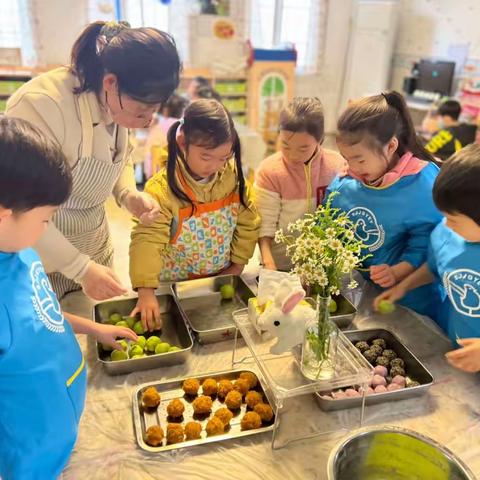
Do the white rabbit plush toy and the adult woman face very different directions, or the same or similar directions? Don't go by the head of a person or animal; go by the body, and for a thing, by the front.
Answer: very different directions

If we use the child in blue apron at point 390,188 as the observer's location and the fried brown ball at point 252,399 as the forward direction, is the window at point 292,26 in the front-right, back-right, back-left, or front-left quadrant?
back-right

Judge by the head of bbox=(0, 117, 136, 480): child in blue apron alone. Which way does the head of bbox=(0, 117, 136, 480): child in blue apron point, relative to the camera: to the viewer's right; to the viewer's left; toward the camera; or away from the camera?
to the viewer's right

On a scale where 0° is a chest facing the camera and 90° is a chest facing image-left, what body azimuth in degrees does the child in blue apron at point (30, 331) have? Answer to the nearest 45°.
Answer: approximately 270°

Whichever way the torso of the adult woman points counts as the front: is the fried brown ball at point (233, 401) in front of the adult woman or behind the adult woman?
in front

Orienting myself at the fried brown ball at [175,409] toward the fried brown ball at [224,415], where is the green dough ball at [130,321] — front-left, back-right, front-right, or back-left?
back-left

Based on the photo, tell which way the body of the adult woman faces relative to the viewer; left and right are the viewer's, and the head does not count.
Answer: facing the viewer and to the right of the viewer

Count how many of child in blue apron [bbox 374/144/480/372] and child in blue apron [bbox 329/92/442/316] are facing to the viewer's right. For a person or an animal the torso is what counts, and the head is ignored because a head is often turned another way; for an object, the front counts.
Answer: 0

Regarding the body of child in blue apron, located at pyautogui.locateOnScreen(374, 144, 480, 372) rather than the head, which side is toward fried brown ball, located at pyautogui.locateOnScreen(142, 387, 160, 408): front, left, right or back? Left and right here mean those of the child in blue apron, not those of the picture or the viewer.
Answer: front
